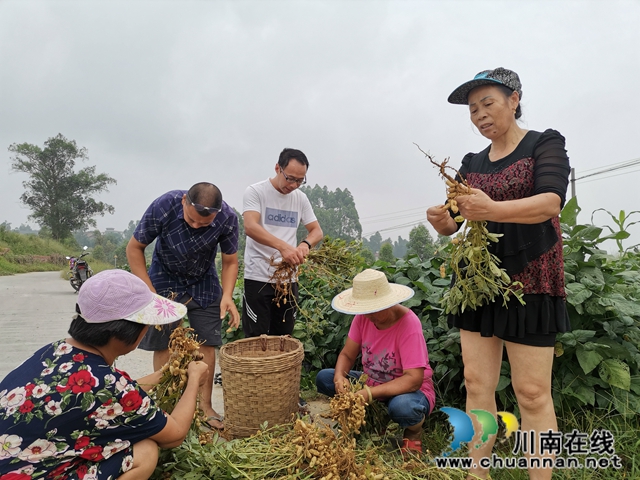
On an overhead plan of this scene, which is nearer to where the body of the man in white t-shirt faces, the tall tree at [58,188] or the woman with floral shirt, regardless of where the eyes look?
the woman with floral shirt

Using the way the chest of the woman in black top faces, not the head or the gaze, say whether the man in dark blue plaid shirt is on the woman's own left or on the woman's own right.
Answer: on the woman's own right

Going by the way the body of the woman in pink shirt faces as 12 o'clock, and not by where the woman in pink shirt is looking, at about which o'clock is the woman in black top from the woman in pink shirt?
The woman in black top is roughly at 9 o'clock from the woman in pink shirt.

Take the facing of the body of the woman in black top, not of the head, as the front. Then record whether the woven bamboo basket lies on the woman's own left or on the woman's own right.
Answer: on the woman's own right

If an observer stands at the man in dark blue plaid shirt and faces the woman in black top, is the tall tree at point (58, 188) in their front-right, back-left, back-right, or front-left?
back-left

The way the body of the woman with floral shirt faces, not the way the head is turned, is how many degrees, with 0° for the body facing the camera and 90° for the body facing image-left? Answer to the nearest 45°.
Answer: approximately 225°

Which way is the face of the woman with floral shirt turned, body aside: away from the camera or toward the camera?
away from the camera

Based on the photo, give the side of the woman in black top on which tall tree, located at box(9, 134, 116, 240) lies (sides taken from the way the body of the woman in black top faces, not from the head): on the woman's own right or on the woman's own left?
on the woman's own right
